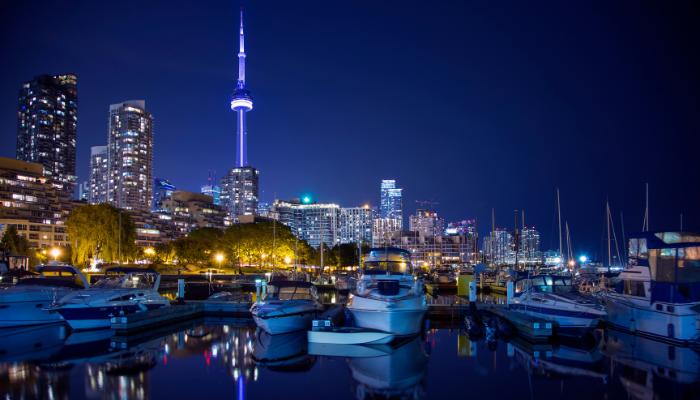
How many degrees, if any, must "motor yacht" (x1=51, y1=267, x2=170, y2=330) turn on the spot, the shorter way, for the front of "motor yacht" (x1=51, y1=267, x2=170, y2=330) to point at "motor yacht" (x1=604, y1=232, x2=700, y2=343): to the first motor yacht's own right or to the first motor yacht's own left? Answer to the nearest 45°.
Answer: approximately 90° to the first motor yacht's own left

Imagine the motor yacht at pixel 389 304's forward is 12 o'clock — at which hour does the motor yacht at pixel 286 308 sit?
the motor yacht at pixel 286 308 is roughly at 4 o'clock from the motor yacht at pixel 389 304.

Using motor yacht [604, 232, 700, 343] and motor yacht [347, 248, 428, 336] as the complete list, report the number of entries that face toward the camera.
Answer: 1

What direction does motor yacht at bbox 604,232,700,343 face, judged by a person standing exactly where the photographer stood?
facing away from the viewer and to the left of the viewer

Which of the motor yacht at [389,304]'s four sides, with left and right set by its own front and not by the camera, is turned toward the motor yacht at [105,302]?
right

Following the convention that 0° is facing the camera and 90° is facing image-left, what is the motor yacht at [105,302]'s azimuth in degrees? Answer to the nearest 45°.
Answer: approximately 45°

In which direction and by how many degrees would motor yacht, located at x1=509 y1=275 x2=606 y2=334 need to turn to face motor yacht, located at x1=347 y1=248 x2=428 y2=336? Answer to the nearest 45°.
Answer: approximately 90° to its right
